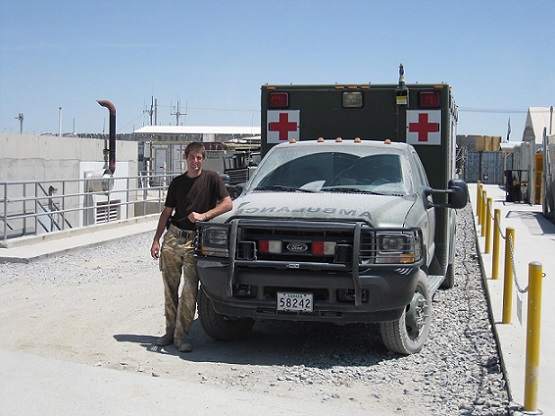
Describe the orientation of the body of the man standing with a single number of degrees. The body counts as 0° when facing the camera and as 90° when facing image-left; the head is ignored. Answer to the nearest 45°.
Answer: approximately 0°

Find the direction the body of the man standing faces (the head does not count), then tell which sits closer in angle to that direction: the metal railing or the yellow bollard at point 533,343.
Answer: the yellow bollard

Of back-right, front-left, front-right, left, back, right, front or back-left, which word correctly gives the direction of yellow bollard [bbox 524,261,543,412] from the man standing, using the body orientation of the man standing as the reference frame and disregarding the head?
front-left

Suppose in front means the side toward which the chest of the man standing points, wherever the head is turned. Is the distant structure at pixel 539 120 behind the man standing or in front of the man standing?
behind

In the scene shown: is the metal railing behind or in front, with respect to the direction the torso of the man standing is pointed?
behind

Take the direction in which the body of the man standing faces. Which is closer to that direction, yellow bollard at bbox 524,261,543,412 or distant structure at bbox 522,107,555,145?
the yellow bollard
